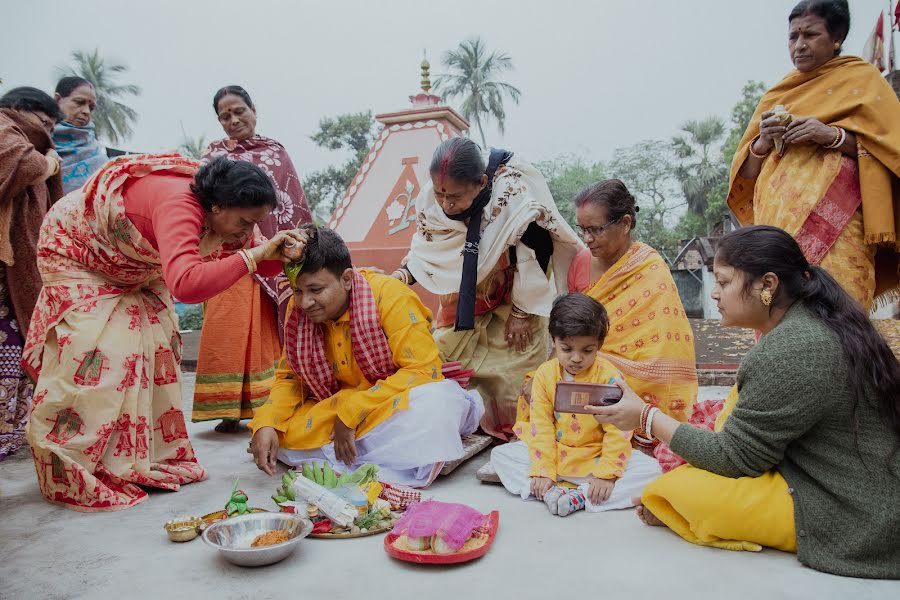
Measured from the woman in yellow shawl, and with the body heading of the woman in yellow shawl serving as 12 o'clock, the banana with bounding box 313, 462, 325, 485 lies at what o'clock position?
The banana is roughly at 12 o'clock from the woman in yellow shawl.

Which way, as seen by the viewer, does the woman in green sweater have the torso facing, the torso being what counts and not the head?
to the viewer's left

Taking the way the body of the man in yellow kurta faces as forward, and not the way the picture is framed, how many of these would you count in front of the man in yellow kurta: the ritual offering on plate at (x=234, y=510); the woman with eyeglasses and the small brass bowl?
2

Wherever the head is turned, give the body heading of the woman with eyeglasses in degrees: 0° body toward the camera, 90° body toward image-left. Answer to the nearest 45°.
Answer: approximately 45°

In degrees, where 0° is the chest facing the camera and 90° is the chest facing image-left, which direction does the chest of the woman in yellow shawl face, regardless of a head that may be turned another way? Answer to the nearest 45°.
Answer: approximately 45°

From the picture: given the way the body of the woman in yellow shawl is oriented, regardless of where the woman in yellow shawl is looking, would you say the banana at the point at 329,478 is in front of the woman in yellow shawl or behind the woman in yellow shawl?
in front

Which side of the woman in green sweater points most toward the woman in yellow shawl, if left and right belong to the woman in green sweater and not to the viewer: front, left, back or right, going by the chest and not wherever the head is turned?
right

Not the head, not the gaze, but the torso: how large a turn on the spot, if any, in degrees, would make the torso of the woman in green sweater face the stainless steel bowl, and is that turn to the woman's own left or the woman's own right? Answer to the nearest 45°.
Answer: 0° — they already face it

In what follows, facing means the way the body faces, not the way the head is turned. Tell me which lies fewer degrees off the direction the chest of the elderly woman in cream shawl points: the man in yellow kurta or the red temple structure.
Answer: the man in yellow kurta

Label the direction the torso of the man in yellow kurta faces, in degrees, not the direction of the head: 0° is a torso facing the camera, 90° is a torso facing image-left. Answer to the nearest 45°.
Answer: approximately 45°

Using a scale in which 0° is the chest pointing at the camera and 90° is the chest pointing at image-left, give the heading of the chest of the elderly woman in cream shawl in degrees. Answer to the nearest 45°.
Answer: approximately 45°

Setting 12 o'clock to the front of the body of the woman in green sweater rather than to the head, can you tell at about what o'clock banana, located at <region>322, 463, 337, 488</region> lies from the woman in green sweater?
The banana is roughly at 12 o'clock from the woman in green sweater.
